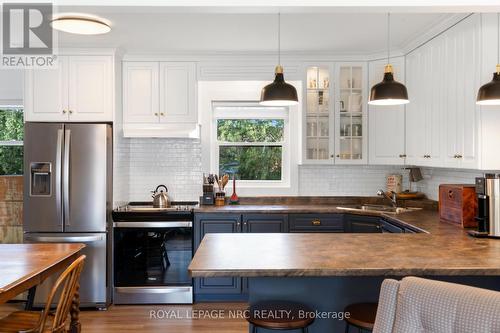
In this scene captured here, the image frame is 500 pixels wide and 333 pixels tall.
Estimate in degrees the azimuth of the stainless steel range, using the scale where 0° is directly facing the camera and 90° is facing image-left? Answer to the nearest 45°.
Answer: approximately 0°

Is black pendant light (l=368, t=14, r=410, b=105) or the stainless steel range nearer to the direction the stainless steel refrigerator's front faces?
the black pendant light

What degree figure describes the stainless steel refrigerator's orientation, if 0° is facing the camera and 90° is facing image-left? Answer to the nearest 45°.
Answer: approximately 0°

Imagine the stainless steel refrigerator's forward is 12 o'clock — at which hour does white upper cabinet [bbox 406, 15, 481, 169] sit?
The white upper cabinet is roughly at 10 o'clock from the stainless steel refrigerator.

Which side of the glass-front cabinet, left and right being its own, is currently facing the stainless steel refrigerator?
right

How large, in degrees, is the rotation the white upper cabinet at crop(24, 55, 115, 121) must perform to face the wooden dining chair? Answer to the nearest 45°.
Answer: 0° — it already faces it

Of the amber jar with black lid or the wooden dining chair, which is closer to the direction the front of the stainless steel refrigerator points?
the wooden dining chair

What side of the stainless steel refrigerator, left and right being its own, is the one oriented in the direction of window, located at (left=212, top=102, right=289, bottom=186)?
left

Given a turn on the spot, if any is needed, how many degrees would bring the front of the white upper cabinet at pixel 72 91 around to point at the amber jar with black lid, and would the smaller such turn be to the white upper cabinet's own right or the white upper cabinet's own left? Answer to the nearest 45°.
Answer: approximately 90° to the white upper cabinet's own left

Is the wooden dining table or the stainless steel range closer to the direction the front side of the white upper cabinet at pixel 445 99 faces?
the wooden dining table

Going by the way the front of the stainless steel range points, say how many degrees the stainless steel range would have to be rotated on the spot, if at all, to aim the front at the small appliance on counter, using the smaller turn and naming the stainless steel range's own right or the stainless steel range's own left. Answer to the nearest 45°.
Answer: approximately 45° to the stainless steel range's own left
